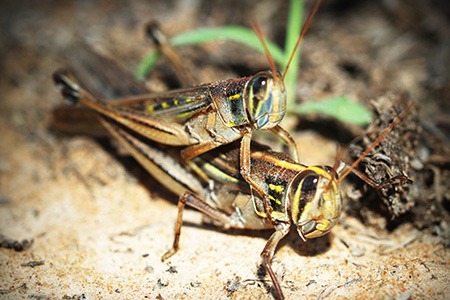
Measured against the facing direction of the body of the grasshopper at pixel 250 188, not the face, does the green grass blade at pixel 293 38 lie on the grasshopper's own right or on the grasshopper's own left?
on the grasshopper's own left

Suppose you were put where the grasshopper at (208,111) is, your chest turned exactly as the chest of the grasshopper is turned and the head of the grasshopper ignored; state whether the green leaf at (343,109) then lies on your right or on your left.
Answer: on your left

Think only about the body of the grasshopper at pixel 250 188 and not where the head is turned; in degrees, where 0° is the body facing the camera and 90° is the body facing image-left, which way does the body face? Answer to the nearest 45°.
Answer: approximately 315°

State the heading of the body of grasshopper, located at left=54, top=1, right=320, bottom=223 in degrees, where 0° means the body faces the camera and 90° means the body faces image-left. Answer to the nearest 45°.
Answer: approximately 315°

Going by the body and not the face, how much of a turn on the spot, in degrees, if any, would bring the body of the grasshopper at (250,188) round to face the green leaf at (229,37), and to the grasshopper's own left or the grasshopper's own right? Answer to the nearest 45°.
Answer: approximately 135° to the grasshopper's own left
